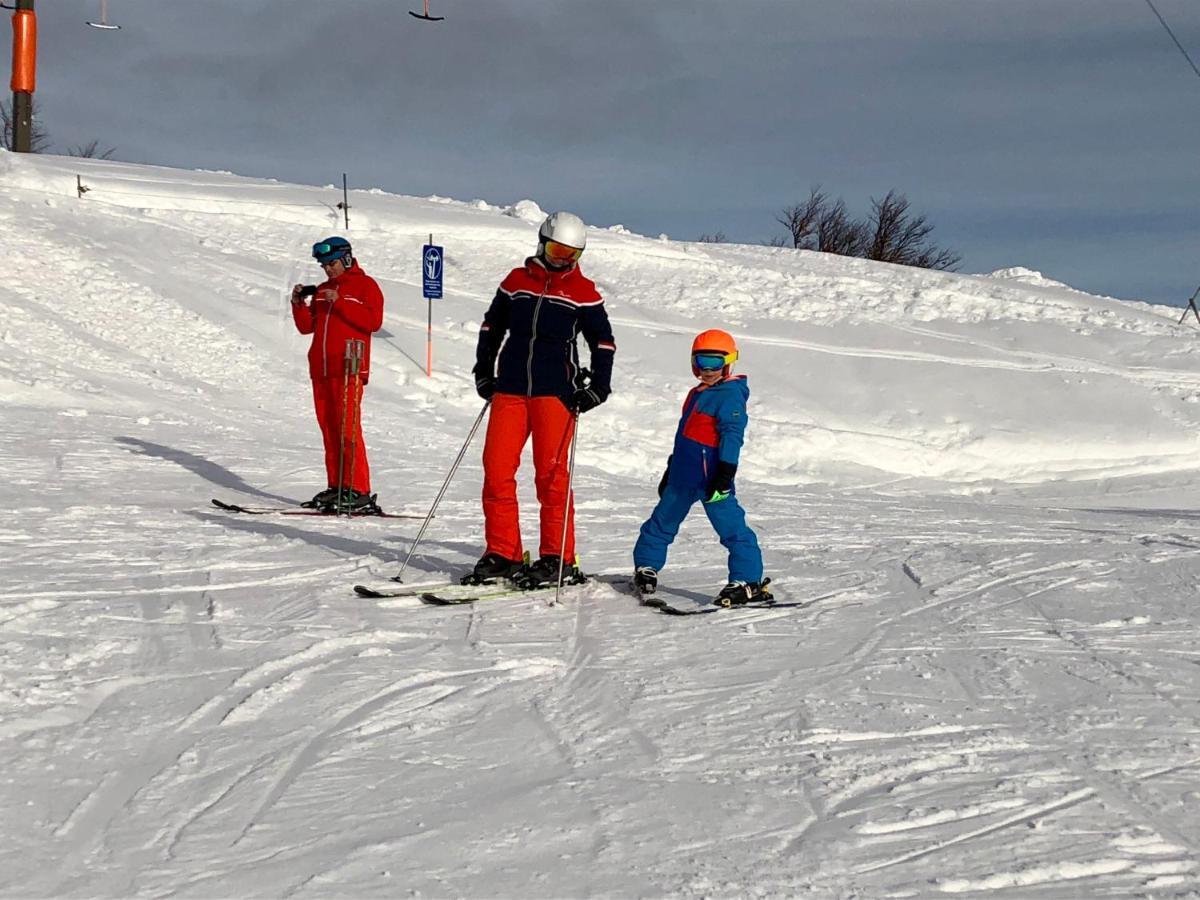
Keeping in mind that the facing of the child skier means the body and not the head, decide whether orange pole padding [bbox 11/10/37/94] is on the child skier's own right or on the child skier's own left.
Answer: on the child skier's own right

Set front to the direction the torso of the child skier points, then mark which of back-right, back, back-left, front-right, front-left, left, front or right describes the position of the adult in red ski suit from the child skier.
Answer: right

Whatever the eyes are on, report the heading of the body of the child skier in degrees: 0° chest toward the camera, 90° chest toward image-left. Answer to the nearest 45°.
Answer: approximately 45°
